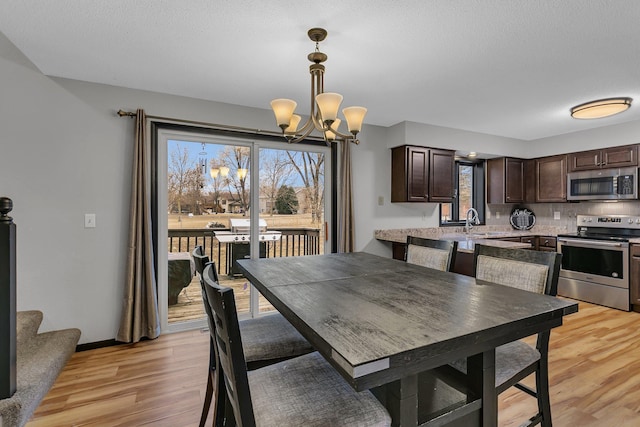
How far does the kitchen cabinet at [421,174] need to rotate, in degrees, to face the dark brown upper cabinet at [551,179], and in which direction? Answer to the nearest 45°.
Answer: approximately 90° to its left

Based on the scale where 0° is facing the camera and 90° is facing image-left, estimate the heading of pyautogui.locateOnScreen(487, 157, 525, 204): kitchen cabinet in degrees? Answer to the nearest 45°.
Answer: approximately 315°

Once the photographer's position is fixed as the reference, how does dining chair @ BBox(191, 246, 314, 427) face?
facing to the right of the viewer

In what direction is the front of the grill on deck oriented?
toward the camera

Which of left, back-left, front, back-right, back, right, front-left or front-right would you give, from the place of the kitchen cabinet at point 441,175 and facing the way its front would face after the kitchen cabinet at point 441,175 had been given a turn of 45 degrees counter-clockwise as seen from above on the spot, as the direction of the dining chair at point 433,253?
right

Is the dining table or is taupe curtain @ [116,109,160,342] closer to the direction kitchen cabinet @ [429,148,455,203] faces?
the dining table

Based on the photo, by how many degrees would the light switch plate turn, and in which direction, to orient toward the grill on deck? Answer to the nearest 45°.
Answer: approximately 90° to its left

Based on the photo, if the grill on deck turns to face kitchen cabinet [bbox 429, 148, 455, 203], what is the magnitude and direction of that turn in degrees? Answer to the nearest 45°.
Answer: approximately 90° to its left

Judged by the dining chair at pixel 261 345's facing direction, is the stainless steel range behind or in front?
in front

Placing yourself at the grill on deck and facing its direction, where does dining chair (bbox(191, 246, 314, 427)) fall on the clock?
The dining chair is roughly at 12 o'clock from the grill on deck.

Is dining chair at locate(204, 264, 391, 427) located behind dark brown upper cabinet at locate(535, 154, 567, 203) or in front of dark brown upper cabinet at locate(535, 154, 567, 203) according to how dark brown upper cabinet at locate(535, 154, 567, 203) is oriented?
in front

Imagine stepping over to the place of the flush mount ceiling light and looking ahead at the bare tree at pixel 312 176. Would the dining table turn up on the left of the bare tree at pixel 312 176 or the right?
left

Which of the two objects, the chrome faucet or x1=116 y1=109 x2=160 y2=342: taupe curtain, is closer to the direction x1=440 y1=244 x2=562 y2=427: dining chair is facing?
the taupe curtain
